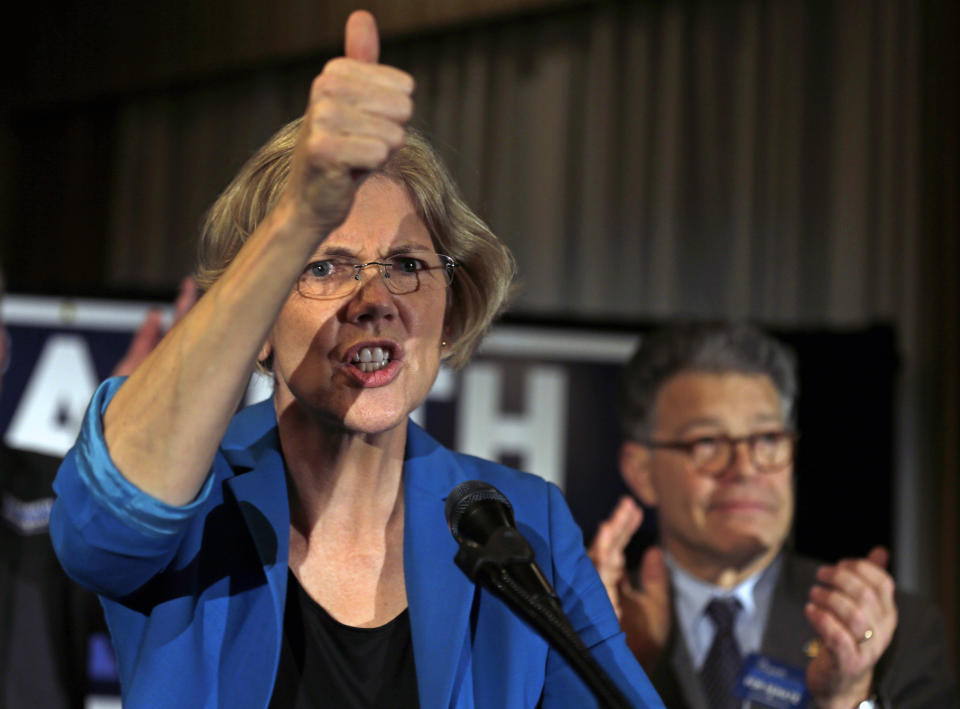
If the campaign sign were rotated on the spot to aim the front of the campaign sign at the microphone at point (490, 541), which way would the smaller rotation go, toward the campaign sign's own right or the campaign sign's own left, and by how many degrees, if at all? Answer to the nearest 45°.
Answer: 0° — it already faces it

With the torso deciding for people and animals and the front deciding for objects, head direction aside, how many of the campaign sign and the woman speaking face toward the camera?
2

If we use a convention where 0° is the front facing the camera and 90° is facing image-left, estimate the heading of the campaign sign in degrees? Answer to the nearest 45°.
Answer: approximately 0°

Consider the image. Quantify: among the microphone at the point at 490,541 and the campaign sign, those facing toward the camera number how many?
1

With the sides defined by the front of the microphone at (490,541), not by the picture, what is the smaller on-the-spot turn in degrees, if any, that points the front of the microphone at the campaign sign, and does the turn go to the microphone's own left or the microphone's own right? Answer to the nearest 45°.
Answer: approximately 45° to the microphone's own right

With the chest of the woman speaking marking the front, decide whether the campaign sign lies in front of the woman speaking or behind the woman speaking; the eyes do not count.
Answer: behind
